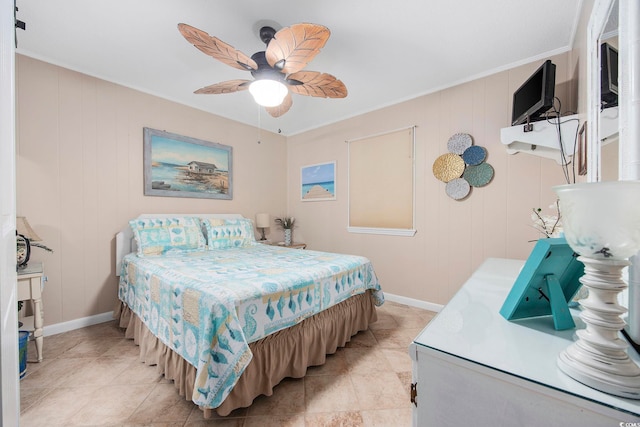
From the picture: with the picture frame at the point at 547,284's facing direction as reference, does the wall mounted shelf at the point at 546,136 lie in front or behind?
in front

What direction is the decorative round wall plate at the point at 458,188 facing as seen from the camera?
toward the camera

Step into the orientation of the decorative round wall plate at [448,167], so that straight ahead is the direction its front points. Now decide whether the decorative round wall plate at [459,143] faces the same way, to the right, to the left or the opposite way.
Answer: the same way

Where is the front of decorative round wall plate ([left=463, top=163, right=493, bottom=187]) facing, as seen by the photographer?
facing the viewer

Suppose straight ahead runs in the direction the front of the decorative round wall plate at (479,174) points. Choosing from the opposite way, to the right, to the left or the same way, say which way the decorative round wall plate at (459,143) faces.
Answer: the same way

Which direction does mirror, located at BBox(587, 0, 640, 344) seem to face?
to the viewer's left

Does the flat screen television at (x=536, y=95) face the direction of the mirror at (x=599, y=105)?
no

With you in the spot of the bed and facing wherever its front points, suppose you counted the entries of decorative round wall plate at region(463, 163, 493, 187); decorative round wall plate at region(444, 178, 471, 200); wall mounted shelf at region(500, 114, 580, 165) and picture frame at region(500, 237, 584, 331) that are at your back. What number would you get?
0

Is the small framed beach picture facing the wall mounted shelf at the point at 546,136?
no

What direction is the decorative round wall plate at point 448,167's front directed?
toward the camera

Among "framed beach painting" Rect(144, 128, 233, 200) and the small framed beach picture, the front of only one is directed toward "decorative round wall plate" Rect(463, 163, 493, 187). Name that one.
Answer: the framed beach painting

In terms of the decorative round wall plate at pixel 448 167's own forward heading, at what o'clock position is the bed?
The bed is roughly at 1 o'clock from the decorative round wall plate.

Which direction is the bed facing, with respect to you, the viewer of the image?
facing the viewer and to the right of the viewer

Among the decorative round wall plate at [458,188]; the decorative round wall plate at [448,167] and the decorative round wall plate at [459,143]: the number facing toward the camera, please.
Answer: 3
